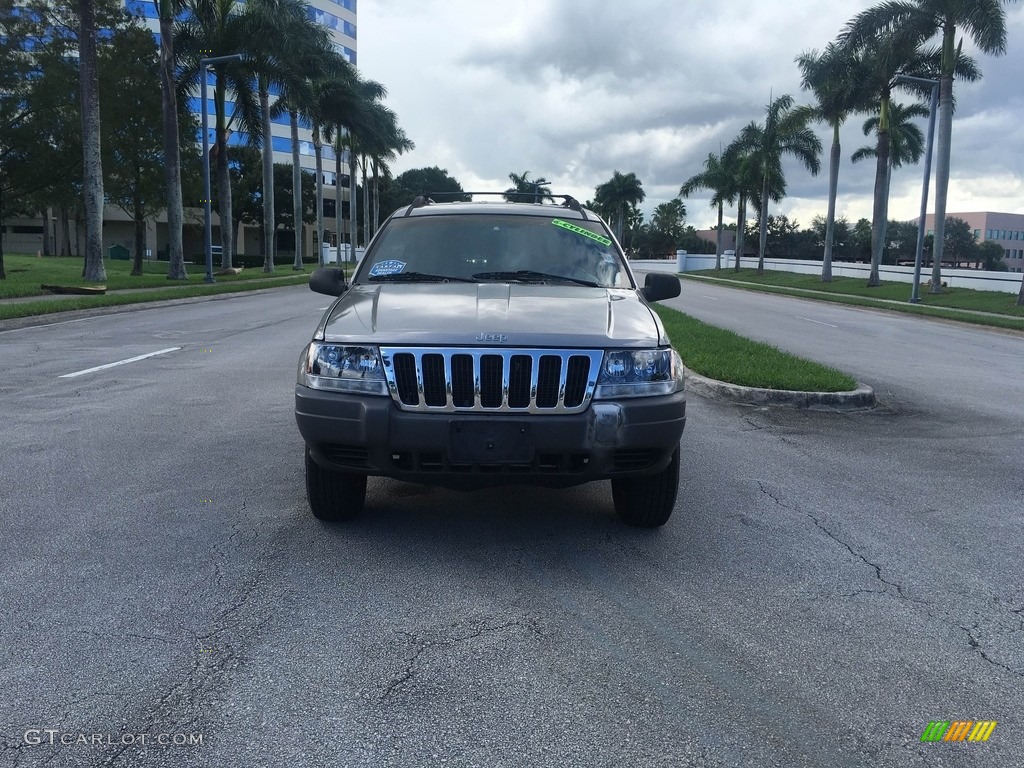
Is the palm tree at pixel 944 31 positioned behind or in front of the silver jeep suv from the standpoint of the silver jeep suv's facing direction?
behind

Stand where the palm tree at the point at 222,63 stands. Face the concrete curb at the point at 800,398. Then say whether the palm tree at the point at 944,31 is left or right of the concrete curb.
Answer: left

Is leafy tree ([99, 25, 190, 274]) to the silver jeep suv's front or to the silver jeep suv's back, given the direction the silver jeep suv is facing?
to the back

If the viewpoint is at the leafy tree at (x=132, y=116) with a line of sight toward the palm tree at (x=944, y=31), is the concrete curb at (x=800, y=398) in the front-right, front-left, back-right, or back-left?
front-right

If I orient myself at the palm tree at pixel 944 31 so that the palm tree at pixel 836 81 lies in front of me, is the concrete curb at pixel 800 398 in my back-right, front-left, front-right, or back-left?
back-left

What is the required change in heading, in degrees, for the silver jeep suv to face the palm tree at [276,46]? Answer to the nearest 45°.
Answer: approximately 180°

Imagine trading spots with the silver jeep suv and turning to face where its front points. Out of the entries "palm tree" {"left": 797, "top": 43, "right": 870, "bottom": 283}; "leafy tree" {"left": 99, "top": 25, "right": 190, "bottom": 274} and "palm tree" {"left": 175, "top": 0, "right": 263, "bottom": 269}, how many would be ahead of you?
0

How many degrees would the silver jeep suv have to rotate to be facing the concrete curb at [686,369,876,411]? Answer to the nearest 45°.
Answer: approximately 135° to its left

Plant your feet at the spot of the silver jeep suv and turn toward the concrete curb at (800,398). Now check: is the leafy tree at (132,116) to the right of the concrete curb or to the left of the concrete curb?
left

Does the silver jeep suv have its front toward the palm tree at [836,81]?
no

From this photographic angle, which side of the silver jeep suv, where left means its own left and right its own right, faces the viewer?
front

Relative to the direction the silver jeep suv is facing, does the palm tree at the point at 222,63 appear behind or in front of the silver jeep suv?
behind
